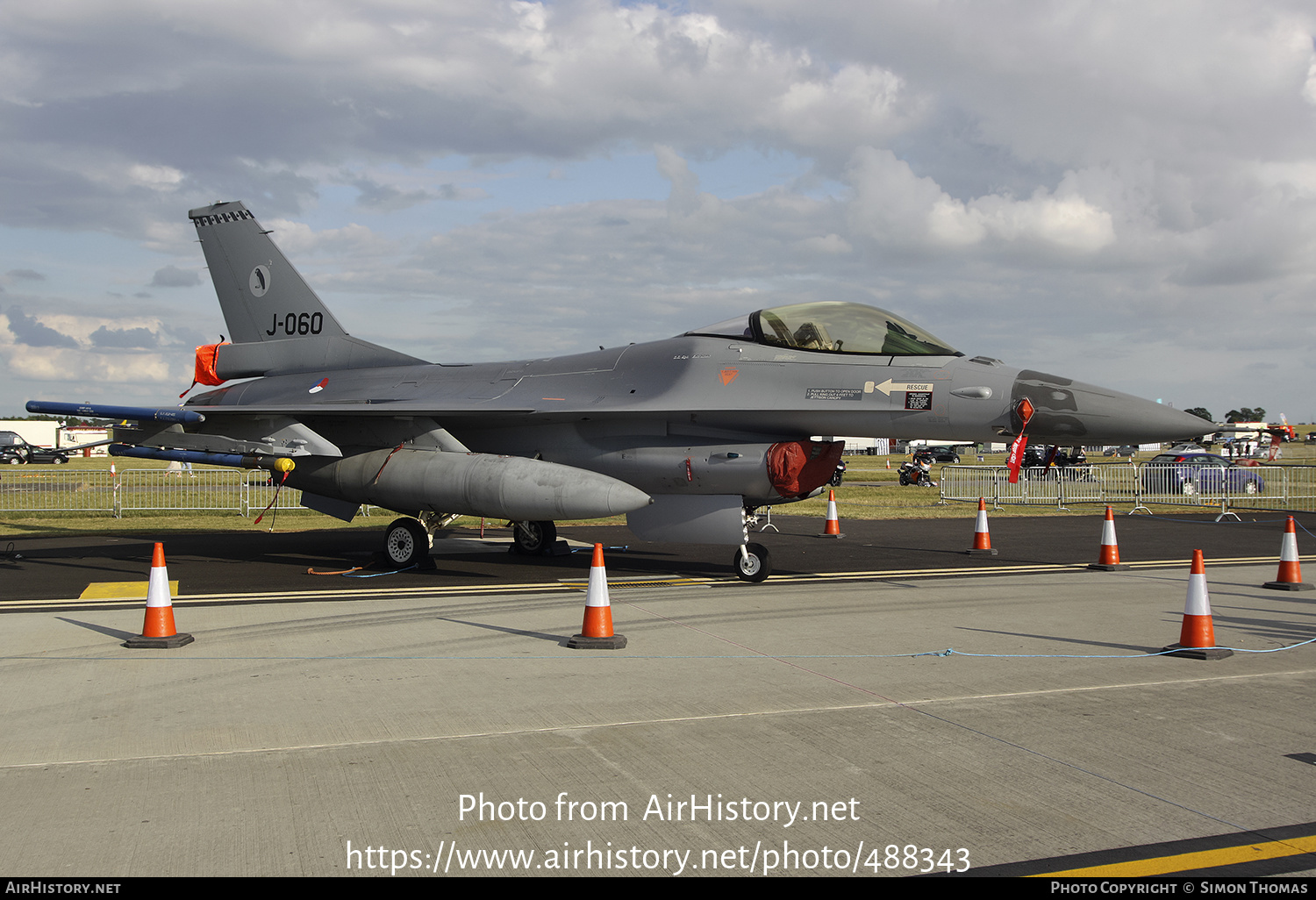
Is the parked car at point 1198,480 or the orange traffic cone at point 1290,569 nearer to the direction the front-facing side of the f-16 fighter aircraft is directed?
the orange traffic cone

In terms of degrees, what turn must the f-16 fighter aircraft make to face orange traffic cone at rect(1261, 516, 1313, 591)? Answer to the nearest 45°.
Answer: approximately 45° to its left

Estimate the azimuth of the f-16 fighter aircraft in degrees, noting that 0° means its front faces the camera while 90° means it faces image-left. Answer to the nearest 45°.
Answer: approximately 315°

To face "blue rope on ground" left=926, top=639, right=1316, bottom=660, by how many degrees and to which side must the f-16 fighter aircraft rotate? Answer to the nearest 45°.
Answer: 0° — it already faces it

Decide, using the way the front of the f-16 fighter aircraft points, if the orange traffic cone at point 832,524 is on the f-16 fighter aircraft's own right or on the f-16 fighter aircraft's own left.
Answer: on the f-16 fighter aircraft's own left
